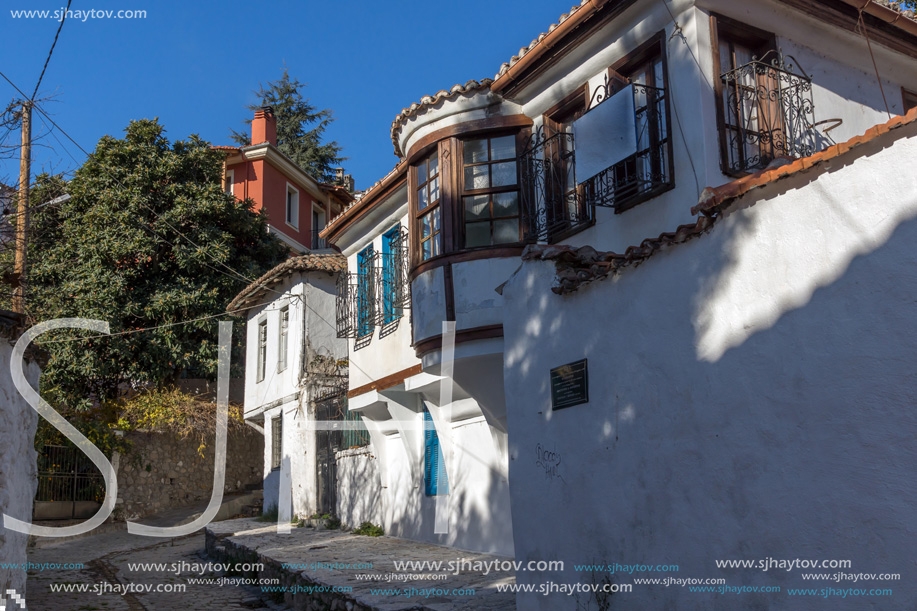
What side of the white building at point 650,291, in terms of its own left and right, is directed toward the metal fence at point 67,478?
right

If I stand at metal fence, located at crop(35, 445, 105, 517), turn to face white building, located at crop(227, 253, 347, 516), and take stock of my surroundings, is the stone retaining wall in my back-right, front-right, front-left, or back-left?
front-left

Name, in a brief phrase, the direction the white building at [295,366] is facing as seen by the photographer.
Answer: facing the viewer and to the left of the viewer

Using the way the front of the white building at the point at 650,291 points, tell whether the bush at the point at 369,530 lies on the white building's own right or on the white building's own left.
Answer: on the white building's own right

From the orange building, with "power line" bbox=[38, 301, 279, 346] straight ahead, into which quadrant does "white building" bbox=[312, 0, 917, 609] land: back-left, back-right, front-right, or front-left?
front-left

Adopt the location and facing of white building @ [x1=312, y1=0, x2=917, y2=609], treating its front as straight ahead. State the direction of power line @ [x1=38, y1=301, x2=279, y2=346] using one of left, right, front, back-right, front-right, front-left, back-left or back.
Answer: right

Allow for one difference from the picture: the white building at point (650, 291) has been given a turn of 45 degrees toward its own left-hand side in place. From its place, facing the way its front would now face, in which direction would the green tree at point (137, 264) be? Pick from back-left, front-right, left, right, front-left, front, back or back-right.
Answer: back-right

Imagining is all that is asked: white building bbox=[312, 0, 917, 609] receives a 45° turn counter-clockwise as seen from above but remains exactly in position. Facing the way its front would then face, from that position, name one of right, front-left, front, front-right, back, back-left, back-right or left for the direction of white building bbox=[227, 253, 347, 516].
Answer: back-right

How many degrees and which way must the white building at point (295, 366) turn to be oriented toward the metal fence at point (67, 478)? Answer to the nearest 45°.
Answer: approximately 90° to its right

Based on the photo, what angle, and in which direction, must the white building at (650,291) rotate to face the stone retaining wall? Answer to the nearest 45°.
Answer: approximately 90° to its right

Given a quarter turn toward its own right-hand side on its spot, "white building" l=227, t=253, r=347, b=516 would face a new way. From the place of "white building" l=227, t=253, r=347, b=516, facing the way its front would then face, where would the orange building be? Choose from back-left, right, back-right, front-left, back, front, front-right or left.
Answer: front-right

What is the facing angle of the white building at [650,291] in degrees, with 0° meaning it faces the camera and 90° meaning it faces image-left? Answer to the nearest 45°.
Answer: approximately 45°
